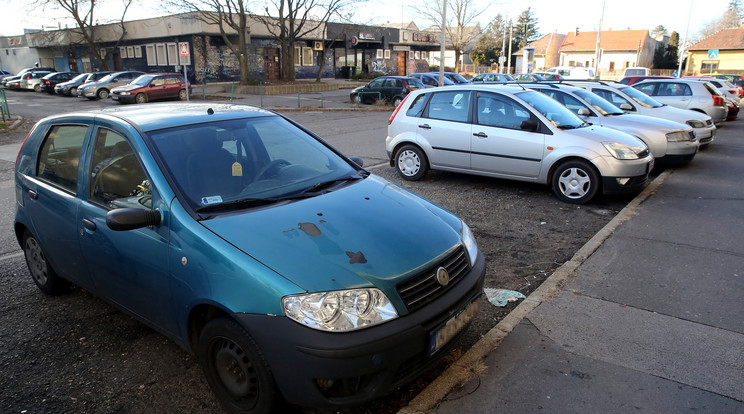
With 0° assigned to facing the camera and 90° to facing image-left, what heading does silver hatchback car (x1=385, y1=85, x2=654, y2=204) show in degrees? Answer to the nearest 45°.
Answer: approximately 315°

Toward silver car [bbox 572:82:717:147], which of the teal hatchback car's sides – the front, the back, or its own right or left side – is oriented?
left

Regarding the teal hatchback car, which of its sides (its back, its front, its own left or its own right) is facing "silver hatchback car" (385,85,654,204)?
left

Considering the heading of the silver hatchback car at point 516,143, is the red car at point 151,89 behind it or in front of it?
behind

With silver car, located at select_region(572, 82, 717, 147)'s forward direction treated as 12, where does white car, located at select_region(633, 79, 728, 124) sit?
white car, located at select_region(633, 79, 728, 124) is roughly at 8 o'clock from silver car, located at select_region(572, 82, 717, 147).

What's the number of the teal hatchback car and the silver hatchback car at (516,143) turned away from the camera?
0

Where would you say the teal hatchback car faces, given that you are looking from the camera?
facing the viewer and to the right of the viewer

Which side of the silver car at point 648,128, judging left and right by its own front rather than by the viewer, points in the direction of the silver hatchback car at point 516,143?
right

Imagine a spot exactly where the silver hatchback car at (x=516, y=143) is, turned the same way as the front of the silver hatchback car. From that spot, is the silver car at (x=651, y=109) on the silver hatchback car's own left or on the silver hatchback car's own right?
on the silver hatchback car's own left

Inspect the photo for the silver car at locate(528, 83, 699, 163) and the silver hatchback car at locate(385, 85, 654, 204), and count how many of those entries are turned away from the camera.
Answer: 0
